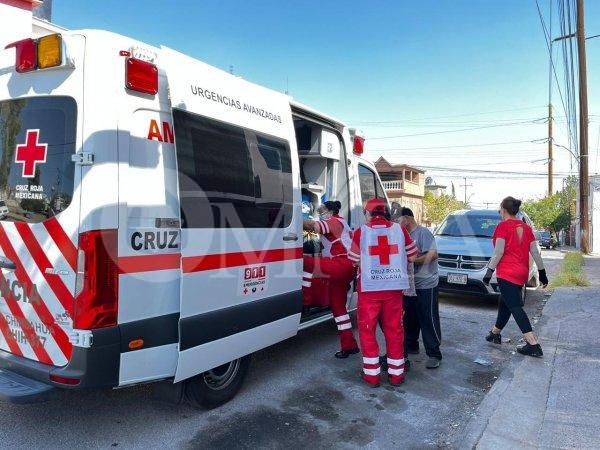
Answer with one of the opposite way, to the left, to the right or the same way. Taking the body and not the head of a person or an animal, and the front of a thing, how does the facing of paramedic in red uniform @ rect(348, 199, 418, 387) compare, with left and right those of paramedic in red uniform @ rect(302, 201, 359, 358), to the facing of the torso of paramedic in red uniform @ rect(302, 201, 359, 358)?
to the right

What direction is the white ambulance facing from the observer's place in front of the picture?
facing away from the viewer and to the right of the viewer

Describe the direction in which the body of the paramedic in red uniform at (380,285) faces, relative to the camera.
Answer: away from the camera

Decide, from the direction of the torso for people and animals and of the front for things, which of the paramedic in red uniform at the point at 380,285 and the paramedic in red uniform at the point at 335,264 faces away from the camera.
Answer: the paramedic in red uniform at the point at 380,285

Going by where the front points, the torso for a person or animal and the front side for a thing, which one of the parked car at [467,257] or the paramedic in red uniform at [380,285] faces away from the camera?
the paramedic in red uniform

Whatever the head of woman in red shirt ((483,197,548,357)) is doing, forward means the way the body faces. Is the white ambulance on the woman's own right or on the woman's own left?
on the woman's own left

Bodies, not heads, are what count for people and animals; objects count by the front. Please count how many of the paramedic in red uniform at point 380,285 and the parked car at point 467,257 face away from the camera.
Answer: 1

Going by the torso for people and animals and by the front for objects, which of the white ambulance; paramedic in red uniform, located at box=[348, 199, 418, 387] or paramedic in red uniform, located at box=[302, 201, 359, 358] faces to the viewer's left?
paramedic in red uniform, located at box=[302, 201, 359, 358]

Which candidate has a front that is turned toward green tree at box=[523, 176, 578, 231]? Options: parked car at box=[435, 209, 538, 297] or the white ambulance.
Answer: the white ambulance

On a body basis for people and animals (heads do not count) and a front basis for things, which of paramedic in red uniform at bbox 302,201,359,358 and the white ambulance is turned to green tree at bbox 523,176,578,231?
the white ambulance

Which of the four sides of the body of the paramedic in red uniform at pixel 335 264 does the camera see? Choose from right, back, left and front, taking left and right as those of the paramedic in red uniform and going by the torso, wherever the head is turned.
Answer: left

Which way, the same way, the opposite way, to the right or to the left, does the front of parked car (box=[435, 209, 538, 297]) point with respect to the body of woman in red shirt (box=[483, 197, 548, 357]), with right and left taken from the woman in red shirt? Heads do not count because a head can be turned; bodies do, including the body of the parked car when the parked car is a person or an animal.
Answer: to the left

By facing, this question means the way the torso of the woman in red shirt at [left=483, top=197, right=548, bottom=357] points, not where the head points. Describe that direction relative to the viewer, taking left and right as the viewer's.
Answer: facing away from the viewer and to the left of the viewer

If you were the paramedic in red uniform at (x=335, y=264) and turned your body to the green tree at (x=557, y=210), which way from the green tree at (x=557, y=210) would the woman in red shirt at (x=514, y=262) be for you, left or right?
right

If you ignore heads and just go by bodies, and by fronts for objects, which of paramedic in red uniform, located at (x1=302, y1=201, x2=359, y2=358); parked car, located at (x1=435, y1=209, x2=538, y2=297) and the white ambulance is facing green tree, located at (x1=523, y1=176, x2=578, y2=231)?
the white ambulance
